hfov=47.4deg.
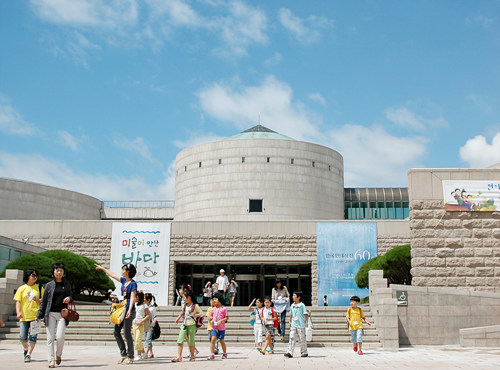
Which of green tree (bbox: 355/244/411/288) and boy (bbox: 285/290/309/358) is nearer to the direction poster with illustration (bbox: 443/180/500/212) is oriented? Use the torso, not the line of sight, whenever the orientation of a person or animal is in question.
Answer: the boy

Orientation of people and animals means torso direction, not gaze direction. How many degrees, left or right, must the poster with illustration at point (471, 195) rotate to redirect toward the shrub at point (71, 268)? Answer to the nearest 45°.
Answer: approximately 90° to its right

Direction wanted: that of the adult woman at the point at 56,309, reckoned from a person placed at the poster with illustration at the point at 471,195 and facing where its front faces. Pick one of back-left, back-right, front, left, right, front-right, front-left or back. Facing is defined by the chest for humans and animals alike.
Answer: front-right

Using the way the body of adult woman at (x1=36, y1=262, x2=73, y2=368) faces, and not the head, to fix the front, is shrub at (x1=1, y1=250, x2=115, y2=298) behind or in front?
behind

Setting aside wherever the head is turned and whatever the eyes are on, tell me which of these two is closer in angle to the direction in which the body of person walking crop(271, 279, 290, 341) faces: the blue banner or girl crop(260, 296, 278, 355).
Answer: the girl

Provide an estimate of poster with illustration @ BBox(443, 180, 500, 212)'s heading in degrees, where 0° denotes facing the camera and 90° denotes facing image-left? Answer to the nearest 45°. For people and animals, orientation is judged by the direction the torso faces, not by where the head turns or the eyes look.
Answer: approximately 0°

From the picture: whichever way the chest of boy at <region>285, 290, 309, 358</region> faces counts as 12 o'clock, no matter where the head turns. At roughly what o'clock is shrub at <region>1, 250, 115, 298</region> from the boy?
The shrub is roughly at 3 o'clock from the boy.

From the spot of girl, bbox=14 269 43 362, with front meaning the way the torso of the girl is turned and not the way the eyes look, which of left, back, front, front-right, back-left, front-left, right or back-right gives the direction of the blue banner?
left
